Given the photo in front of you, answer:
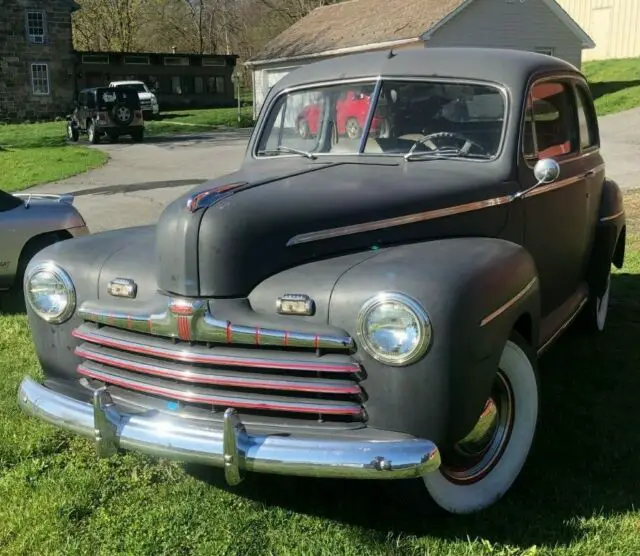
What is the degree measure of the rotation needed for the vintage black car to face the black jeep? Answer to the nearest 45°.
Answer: approximately 135° to its right

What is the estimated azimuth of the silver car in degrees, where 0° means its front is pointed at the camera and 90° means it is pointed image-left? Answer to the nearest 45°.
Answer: approximately 90°

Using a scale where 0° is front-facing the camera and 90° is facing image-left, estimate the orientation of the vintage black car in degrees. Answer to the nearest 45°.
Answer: approximately 45°

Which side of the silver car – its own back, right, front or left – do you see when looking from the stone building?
right

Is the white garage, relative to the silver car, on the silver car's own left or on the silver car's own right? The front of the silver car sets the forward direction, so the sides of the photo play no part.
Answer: on the silver car's own right

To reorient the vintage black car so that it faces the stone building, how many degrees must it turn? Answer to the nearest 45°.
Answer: approximately 135° to its right

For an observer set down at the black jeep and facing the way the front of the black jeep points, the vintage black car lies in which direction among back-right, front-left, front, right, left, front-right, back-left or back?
back-left

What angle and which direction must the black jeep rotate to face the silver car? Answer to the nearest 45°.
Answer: approximately 135° to its left
